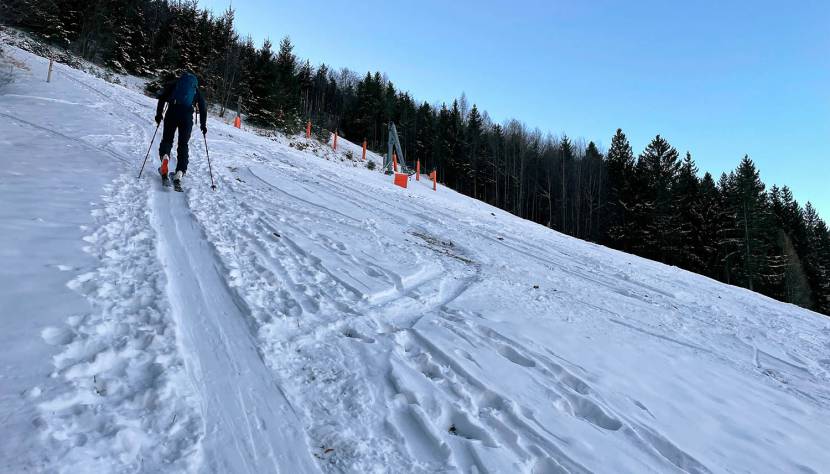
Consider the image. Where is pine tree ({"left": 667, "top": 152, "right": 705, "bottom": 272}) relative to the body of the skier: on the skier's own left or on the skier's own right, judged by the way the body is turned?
on the skier's own right

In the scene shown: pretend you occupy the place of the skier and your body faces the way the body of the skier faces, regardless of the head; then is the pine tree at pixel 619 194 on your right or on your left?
on your right

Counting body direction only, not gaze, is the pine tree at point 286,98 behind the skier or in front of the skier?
in front

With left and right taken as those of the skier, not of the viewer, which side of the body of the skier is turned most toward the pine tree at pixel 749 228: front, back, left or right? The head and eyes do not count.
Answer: right

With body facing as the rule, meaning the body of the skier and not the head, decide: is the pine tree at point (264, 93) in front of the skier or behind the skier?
in front

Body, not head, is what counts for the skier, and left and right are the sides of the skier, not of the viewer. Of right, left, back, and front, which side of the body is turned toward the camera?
back
